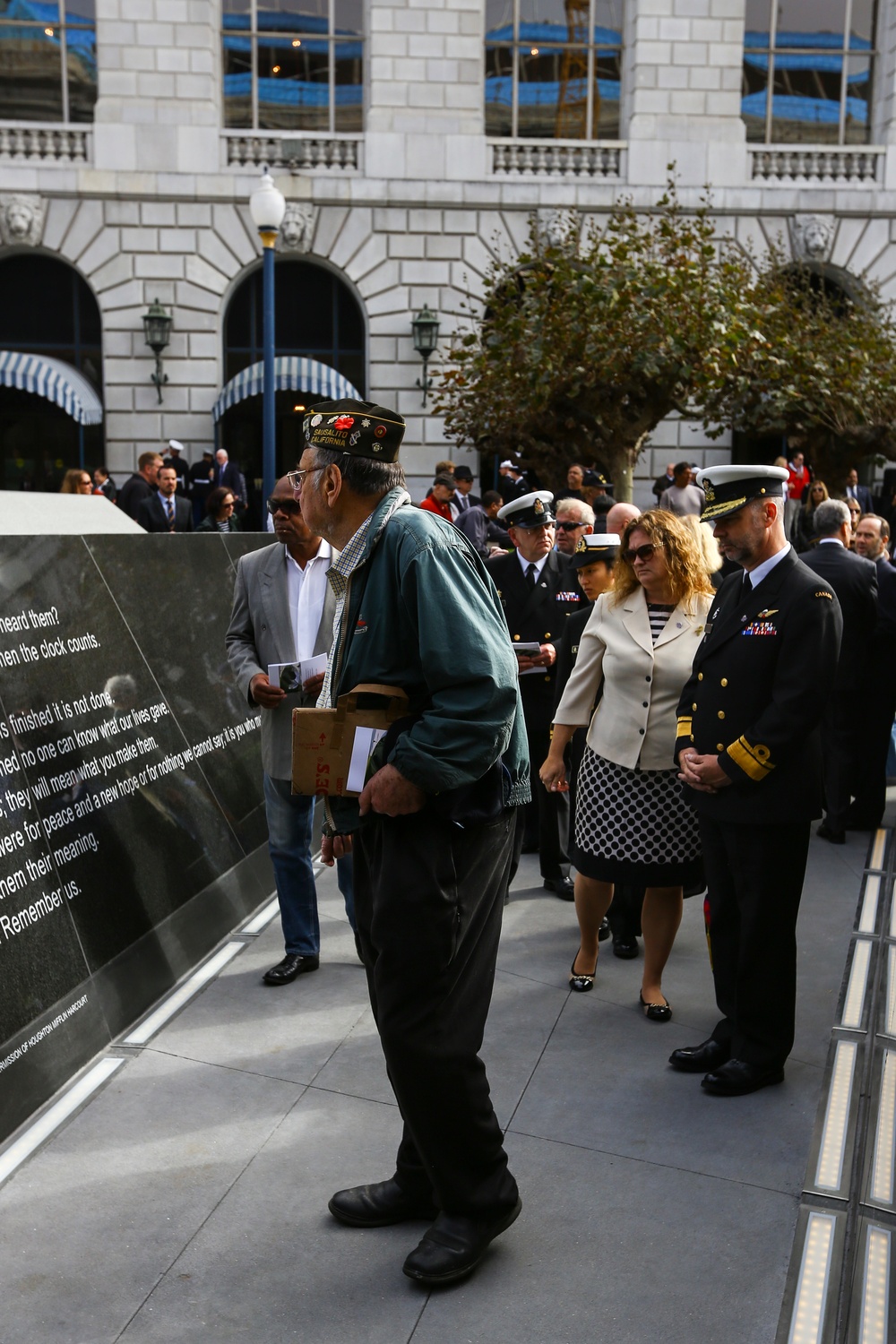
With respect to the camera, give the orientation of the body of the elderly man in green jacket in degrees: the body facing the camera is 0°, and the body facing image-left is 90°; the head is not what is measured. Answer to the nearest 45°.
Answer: approximately 90°

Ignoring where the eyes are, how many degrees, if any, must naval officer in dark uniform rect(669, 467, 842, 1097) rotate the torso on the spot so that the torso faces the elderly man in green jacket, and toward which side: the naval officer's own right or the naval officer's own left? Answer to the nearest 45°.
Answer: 0° — they already face them

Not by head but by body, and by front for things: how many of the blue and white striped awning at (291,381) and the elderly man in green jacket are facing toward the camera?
1

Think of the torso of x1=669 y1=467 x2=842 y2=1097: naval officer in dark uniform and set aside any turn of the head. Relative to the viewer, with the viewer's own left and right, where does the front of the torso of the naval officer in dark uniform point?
facing the viewer and to the left of the viewer

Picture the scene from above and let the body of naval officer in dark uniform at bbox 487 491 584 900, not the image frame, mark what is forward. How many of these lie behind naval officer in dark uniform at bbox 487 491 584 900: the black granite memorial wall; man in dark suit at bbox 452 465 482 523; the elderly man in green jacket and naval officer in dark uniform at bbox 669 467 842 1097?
1

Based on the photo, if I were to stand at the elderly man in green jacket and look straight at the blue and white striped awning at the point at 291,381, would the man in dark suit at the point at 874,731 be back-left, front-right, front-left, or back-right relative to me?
front-right

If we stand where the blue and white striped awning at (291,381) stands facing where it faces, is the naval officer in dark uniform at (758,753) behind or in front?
in front

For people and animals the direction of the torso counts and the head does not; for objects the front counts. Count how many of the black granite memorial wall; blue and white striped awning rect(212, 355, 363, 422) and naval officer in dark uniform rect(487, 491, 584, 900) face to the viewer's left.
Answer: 0

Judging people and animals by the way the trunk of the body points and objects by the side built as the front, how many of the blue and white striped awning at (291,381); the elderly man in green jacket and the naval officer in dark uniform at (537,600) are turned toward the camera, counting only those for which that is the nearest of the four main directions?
2

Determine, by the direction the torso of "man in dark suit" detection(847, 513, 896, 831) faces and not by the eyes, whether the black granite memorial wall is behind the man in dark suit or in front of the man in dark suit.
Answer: in front

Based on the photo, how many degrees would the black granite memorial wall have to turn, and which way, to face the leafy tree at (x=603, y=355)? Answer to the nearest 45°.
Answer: approximately 90° to its left

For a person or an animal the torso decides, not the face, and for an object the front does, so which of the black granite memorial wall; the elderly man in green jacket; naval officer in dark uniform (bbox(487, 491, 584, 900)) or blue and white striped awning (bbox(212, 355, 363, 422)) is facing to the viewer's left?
the elderly man in green jacket

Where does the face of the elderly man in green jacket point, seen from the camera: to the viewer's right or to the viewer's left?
to the viewer's left

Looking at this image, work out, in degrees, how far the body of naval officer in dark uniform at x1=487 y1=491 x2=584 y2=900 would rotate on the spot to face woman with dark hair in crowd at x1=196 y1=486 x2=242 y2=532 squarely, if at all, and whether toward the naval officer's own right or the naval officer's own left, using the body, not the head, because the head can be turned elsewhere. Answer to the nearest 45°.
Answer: approximately 135° to the naval officer's own right
